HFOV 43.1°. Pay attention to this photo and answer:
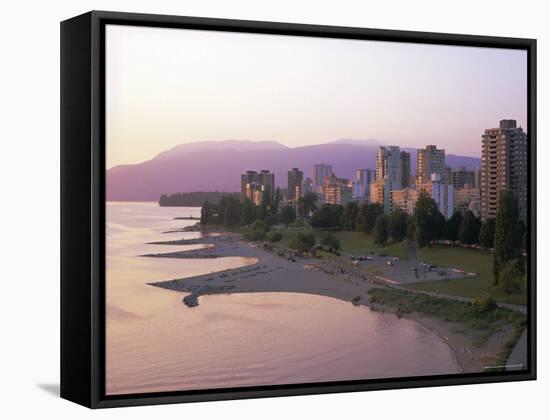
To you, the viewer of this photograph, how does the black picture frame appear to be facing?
facing the viewer and to the right of the viewer
